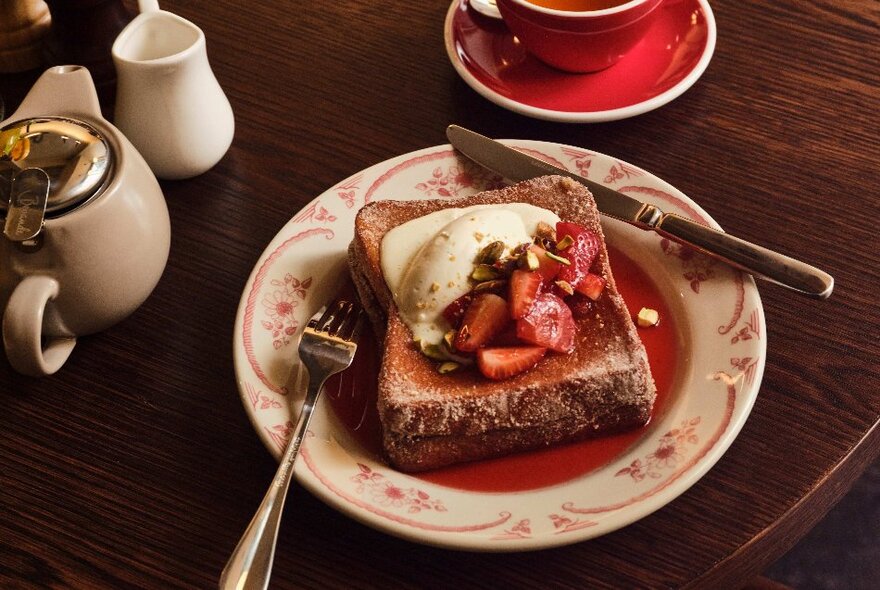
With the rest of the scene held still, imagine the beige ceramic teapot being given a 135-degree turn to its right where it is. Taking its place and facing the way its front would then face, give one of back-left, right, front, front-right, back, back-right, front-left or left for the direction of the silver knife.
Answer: front-left

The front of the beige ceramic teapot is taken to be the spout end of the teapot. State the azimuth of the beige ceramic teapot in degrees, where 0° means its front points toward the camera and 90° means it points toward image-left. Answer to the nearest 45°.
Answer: approximately 180°

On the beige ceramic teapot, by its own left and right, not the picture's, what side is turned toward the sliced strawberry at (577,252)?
right

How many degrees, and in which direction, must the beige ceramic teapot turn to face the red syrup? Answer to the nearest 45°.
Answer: approximately 135° to its right

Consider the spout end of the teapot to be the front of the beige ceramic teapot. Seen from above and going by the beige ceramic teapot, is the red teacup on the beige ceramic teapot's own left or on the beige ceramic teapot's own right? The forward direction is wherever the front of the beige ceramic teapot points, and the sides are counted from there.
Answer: on the beige ceramic teapot's own right

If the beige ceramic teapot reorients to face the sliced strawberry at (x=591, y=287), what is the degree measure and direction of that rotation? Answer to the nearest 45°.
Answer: approximately 90° to its right
